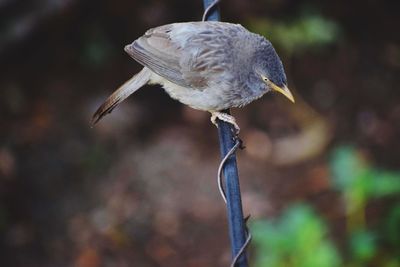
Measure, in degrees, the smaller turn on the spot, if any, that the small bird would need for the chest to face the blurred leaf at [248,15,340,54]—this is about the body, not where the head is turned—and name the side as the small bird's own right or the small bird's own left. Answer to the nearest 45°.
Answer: approximately 90° to the small bird's own left

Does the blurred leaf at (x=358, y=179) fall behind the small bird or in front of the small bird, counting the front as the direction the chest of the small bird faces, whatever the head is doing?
in front

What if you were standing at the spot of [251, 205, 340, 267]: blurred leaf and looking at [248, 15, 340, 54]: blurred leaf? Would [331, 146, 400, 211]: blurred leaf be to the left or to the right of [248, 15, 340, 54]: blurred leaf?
right

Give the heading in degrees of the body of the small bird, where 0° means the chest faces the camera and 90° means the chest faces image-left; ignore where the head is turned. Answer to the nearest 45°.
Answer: approximately 270°
